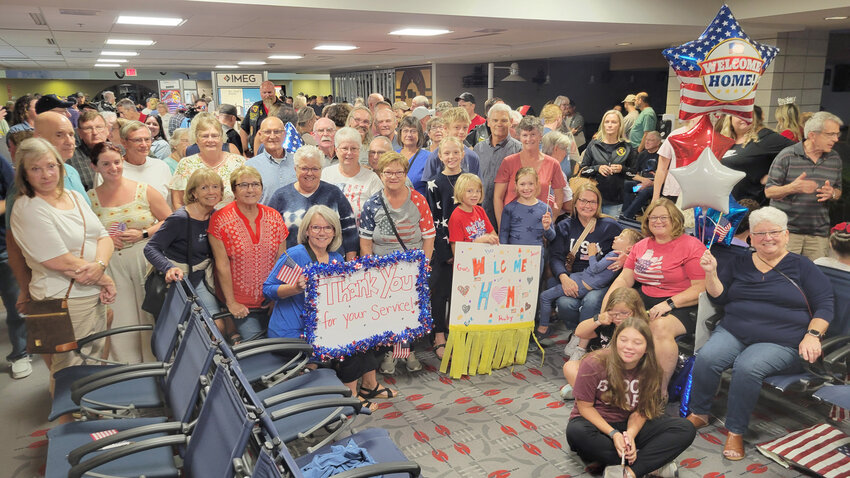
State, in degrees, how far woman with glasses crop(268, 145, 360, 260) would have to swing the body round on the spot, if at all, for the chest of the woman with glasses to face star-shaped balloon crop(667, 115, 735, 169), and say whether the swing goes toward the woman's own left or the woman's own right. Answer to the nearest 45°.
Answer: approximately 90° to the woman's own left

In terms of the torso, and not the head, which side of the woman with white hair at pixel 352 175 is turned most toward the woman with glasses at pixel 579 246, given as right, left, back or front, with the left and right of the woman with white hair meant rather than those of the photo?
left

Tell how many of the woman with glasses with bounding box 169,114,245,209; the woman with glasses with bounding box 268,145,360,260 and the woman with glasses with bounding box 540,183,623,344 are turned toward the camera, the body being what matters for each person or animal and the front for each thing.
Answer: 3

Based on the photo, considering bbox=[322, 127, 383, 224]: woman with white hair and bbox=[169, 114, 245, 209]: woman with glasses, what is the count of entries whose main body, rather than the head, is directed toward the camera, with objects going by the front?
2

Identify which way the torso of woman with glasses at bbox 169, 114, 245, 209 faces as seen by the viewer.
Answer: toward the camera

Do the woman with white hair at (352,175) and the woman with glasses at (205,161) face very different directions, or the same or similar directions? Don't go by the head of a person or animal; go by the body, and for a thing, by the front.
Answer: same or similar directions

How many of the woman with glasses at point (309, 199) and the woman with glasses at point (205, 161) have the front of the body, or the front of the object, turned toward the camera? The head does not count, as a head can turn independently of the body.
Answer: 2

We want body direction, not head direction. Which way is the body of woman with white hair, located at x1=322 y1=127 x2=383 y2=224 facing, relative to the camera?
toward the camera

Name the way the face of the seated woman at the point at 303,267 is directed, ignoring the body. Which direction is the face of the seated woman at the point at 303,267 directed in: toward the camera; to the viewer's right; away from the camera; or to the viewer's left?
toward the camera

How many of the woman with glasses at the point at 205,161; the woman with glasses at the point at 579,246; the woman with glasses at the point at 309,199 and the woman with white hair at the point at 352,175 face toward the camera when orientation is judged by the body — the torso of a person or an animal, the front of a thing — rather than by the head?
4

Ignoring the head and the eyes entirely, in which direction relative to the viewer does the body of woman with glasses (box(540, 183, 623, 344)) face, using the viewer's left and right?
facing the viewer

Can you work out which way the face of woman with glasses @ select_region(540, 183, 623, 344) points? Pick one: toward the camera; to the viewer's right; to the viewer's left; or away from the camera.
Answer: toward the camera

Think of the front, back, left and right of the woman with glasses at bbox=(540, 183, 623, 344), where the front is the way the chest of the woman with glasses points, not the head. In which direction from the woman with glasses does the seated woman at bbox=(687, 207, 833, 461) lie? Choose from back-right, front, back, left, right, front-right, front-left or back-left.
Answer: front-left

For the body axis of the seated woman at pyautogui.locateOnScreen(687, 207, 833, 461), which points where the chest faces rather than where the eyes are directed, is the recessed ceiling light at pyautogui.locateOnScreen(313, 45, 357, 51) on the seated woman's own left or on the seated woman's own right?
on the seated woman's own right
